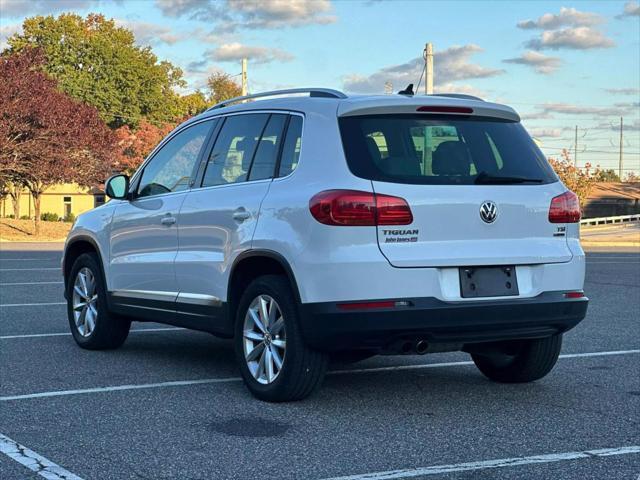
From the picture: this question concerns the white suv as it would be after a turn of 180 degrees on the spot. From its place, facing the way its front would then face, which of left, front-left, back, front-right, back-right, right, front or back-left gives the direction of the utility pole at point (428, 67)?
back-left

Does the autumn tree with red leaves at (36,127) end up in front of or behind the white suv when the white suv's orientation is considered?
in front

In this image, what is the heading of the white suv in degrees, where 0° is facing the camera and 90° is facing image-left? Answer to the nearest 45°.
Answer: approximately 135°
